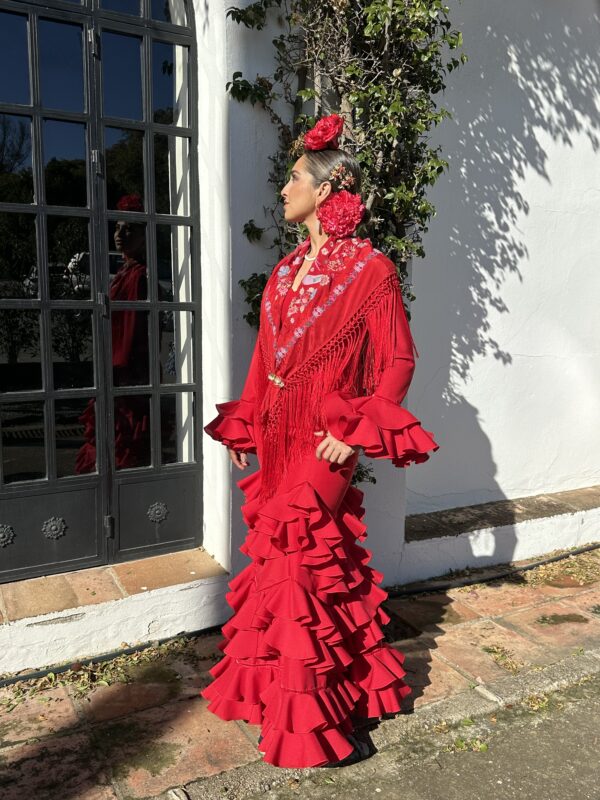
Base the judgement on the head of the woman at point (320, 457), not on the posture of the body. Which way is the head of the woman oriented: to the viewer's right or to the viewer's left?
to the viewer's left

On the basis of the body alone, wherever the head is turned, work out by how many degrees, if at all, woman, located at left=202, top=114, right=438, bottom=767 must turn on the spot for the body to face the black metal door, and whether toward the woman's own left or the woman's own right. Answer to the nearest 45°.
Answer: approximately 90° to the woman's own right

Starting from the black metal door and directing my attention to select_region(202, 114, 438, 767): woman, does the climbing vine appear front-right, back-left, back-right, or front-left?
front-left

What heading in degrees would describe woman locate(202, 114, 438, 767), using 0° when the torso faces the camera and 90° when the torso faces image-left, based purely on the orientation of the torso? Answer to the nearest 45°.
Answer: approximately 45°
